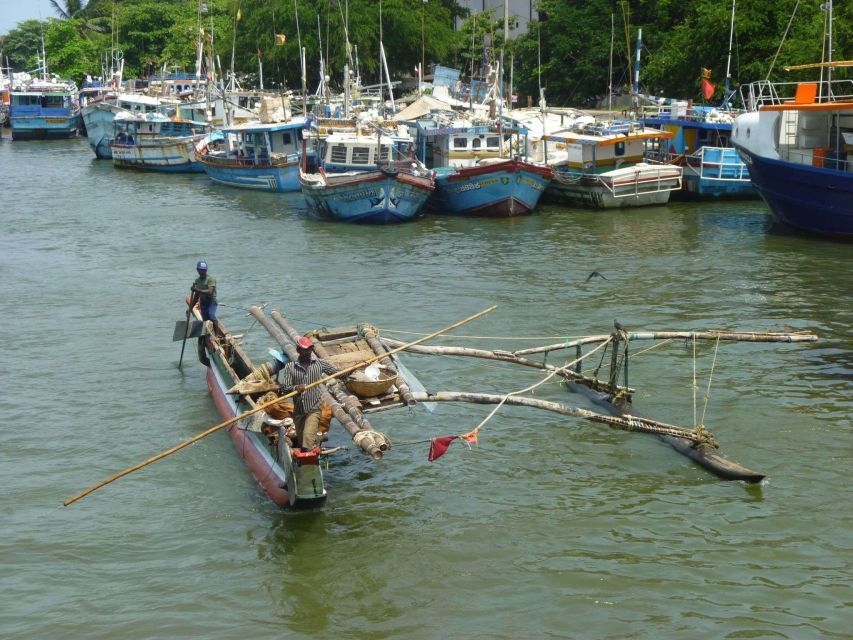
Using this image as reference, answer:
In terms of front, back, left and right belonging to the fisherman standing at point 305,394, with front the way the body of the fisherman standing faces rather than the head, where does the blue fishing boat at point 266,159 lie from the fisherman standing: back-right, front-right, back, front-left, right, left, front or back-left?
back

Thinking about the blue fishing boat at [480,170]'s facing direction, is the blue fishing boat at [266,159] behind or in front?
behind

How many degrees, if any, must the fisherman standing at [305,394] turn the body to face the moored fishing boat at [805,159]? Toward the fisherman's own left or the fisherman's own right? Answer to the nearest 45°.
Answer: approximately 135° to the fisherman's own left

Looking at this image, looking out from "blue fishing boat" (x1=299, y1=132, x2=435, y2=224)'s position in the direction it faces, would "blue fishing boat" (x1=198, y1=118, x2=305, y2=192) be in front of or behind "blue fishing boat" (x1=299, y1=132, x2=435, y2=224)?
behind

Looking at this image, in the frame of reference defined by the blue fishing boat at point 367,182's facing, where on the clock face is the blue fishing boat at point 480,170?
the blue fishing boat at point 480,170 is roughly at 10 o'clock from the blue fishing boat at point 367,182.
